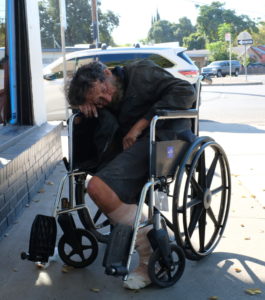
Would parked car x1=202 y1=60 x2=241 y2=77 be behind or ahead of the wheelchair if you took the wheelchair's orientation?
behind

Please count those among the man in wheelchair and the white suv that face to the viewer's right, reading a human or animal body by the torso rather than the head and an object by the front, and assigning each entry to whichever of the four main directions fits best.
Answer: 0

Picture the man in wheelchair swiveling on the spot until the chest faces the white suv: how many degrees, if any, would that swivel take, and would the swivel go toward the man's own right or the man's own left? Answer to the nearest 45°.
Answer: approximately 135° to the man's own right

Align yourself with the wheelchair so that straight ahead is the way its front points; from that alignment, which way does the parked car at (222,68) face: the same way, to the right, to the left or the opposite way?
the same way

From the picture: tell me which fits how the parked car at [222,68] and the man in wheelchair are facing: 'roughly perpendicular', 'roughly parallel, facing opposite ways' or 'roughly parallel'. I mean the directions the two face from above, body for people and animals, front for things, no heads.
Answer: roughly parallel

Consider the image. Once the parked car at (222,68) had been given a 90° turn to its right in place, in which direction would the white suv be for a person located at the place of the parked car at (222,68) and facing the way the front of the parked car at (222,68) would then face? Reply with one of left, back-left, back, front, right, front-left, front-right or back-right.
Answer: back-left

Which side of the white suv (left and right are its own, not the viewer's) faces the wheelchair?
left

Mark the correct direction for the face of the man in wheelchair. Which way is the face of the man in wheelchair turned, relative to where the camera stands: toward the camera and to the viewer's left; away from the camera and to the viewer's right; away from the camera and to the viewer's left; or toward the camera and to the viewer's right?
toward the camera and to the viewer's left

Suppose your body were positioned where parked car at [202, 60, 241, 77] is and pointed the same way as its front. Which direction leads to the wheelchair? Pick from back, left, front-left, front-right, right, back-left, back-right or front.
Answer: front-left

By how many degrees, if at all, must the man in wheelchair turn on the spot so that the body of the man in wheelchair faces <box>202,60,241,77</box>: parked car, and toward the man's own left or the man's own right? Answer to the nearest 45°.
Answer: approximately 135° to the man's own right

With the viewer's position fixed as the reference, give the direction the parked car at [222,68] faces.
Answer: facing the viewer and to the left of the viewer

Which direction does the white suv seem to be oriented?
to the viewer's left

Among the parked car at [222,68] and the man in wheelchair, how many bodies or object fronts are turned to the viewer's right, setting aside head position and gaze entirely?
0

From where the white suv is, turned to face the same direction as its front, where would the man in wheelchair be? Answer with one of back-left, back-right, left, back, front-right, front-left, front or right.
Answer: left
